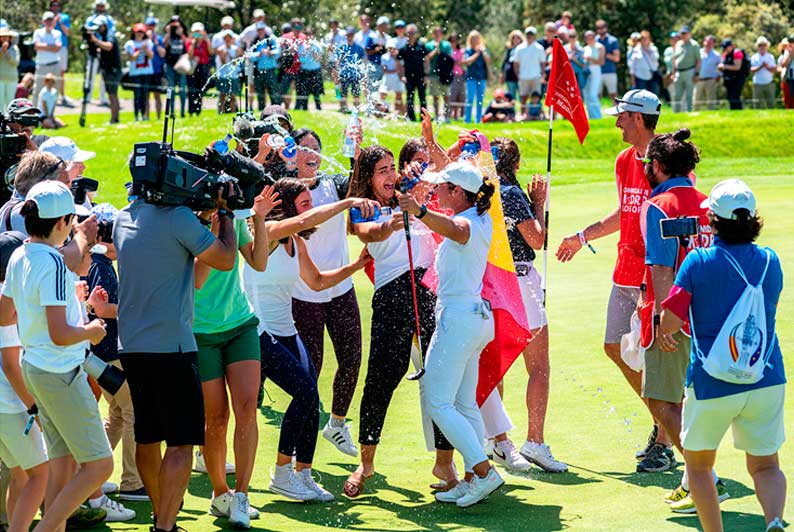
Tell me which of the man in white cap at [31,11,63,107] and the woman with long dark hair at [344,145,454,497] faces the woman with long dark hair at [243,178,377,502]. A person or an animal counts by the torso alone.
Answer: the man in white cap

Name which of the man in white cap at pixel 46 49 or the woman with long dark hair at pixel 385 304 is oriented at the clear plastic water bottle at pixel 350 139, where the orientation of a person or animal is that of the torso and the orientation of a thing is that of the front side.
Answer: the man in white cap

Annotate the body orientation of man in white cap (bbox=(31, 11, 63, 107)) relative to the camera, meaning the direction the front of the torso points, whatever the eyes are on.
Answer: toward the camera

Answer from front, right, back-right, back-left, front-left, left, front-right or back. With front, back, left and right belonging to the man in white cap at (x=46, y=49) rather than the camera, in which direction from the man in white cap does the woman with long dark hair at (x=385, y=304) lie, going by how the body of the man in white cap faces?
front

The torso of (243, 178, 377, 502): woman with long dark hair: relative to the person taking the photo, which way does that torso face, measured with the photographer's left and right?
facing to the right of the viewer

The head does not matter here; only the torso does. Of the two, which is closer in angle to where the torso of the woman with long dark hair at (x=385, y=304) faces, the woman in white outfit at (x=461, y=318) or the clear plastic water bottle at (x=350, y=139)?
the woman in white outfit

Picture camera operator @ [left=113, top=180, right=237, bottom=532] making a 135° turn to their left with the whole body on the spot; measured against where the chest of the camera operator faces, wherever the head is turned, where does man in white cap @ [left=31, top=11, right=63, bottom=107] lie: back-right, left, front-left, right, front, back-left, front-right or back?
right

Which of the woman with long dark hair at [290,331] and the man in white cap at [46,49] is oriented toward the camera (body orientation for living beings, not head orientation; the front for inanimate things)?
the man in white cap

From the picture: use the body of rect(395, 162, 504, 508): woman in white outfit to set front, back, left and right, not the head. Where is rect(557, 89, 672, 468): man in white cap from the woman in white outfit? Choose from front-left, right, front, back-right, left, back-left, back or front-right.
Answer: back-right

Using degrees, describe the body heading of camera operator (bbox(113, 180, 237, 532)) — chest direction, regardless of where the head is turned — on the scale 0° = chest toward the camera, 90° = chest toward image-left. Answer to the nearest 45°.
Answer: approximately 225°

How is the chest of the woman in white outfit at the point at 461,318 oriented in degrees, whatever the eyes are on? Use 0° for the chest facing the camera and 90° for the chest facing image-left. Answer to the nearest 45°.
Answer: approximately 90°

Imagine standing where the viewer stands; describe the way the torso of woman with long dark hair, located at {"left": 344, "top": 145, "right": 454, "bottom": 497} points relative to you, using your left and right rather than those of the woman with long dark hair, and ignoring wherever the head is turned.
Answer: facing the viewer and to the right of the viewer

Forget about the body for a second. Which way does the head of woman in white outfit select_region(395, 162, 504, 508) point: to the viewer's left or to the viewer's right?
to the viewer's left

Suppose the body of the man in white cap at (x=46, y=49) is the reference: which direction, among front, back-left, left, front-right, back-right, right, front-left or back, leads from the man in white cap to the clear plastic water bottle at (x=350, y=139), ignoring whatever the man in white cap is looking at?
front
